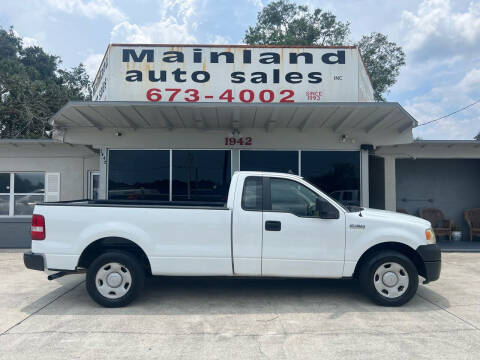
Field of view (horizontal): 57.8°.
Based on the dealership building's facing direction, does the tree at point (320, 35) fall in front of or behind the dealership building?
behind

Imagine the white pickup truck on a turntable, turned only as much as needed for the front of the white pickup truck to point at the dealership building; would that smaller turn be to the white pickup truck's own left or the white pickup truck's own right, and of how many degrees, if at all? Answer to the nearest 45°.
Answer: approximately 90° to the white pickup truck's own left

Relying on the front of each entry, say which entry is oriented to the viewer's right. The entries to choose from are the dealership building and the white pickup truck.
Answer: the white pickup truck

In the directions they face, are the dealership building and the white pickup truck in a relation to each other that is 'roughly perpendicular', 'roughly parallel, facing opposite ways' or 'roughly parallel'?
roughly perpendicular

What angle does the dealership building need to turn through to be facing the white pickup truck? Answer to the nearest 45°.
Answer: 0° — it already faces it

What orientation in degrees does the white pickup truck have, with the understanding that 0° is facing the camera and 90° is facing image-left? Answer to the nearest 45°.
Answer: approximately 270°

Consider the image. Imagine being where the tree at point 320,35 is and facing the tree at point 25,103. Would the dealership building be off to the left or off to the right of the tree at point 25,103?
left

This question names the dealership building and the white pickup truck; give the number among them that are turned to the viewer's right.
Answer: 1

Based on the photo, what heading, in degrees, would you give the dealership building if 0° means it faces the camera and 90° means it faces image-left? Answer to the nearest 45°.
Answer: approximately 0°

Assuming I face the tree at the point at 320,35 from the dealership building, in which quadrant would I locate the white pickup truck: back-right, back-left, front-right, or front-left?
back-right

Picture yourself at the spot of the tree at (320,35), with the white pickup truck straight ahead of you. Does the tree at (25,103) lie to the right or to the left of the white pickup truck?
right

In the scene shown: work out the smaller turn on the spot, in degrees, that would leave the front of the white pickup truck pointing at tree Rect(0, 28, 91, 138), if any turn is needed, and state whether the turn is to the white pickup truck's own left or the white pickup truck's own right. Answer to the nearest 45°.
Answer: approximately 135° to the white pickup truck's own left
